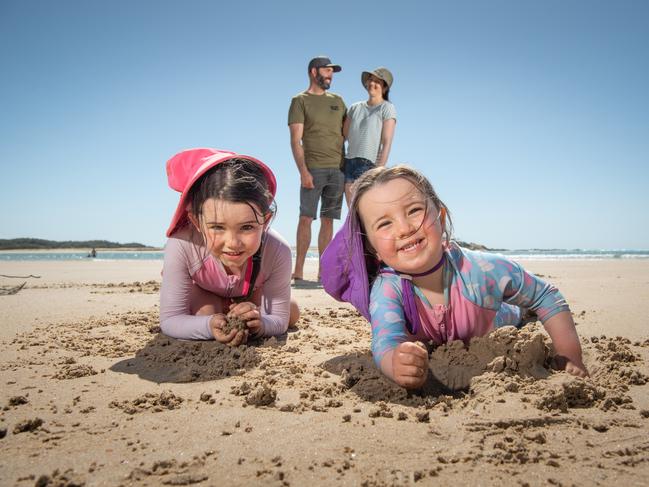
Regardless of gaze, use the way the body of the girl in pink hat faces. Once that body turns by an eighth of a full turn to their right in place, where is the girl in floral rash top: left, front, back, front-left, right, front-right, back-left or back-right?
left

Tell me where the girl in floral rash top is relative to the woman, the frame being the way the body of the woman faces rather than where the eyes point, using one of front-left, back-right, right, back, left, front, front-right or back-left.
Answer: front-left

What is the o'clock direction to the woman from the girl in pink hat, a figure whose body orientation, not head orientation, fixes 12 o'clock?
The woman is roughly at 7 o'clock from the girl in pink hat.

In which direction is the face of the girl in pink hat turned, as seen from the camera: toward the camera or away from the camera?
toward the camera

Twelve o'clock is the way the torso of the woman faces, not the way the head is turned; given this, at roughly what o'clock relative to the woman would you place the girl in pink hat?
The girl in pink hat is roughly at 11 o'clock from the woman.

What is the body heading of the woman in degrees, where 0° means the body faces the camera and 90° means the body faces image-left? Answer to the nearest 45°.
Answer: approximately 45°

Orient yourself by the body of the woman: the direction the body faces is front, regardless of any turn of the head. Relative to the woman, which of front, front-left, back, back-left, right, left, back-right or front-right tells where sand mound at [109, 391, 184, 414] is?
front-left

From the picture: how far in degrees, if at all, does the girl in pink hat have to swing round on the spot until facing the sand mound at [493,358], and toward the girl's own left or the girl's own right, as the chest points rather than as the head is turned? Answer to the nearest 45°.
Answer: approximately 45° to the girl's own left

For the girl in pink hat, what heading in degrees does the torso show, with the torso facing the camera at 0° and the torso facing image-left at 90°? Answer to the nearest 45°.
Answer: approximately 0°

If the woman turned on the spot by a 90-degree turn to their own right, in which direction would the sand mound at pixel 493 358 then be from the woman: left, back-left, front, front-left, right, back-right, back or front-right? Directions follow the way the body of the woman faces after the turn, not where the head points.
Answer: back-left

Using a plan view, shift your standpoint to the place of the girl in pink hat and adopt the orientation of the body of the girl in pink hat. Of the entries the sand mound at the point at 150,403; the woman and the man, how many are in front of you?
1

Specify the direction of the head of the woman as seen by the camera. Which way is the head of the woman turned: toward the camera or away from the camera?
toward the camera

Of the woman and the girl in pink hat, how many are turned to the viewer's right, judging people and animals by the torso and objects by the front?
0
